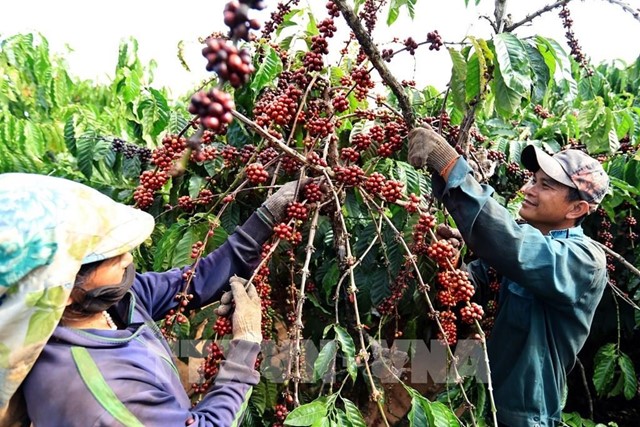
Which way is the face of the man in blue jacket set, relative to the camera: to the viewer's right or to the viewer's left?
to the viewer's left

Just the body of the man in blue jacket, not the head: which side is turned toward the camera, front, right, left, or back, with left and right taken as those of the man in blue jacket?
left
